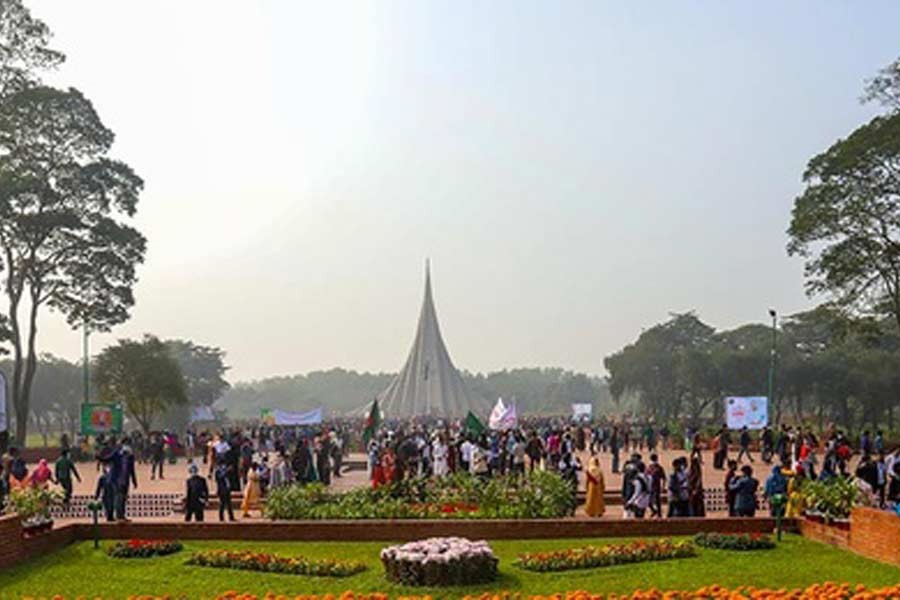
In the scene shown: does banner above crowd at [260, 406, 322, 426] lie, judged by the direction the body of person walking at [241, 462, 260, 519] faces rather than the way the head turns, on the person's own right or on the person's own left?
on the person's own left

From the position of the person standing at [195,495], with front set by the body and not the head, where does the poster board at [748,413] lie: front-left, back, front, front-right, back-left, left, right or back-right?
front-right

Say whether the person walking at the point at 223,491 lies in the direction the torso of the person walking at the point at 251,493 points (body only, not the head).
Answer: no

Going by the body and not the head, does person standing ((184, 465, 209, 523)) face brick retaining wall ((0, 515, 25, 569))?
no

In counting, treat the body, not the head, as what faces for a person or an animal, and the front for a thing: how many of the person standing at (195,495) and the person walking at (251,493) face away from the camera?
1

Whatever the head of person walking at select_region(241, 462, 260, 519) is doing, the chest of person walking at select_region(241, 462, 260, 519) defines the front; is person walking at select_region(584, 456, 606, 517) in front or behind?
in front

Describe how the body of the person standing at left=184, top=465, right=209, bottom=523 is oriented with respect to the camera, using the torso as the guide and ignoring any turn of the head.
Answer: away from the camera

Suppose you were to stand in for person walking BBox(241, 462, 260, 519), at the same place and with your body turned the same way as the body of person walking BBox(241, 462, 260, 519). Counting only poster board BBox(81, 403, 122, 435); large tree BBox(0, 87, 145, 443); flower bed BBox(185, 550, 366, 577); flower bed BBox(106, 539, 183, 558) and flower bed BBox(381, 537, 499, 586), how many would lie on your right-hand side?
2

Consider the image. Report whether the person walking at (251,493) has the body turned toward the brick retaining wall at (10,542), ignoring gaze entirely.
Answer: no
